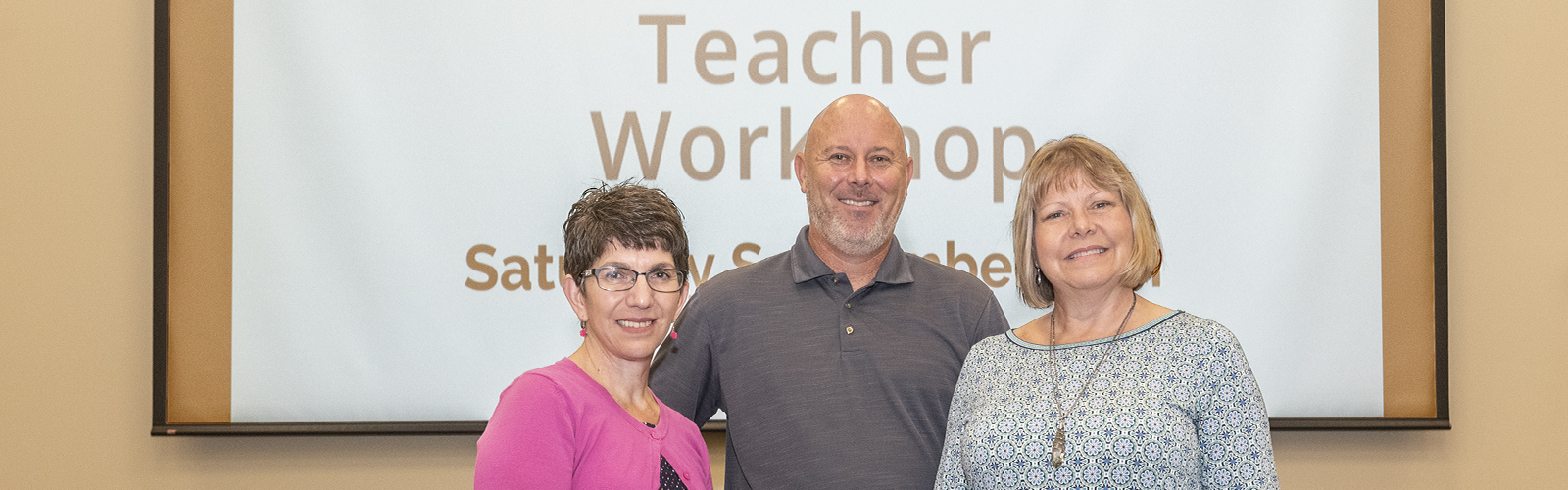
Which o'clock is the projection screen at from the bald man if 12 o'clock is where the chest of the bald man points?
The projection screen is roughly at 5 o'clock from the bald man.

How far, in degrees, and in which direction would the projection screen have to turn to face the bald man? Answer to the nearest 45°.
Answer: approximately 45° to its left

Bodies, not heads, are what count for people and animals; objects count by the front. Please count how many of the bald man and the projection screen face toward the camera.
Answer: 2

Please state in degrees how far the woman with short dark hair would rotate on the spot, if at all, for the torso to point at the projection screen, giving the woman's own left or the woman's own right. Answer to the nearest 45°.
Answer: approximately 135° to the woman's own left

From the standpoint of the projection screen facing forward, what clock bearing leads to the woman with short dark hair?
The woman with short dark hair is roughly at 12 o'clock from the projection screen.

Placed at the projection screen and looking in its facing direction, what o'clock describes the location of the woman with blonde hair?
The woman with blonde hair is roughly at 11 o'clock from the projection screen.

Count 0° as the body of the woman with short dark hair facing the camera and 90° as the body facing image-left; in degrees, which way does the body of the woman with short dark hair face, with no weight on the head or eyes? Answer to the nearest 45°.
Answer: approximately 315°

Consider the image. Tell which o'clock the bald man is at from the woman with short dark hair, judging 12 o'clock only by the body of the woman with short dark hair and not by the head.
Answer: The bald man is roughly at 9 o'clock from the woman with short dark hair.

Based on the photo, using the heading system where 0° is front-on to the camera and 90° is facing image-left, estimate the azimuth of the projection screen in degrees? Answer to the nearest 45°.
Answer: approximately 0°
